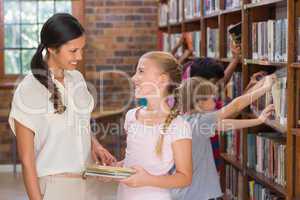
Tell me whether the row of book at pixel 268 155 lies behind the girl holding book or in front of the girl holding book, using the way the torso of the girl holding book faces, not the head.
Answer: behind

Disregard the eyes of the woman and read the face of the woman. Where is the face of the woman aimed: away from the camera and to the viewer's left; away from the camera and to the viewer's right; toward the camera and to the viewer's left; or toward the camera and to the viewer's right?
toward the camera and to the viewer's right

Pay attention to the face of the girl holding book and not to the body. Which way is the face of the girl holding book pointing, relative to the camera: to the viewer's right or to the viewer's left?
to the viewer's left

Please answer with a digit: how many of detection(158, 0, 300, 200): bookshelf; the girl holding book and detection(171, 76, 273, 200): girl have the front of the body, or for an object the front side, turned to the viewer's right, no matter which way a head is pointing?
1

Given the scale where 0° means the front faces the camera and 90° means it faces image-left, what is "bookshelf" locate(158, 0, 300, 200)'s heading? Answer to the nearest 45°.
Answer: approximately 45°

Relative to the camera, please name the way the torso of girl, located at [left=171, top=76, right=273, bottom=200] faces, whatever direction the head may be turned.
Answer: to the viewer's right

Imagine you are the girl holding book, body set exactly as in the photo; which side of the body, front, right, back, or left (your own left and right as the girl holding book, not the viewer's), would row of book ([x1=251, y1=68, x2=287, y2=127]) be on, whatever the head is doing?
back

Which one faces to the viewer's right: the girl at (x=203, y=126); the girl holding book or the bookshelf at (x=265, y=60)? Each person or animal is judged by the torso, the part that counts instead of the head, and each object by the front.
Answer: the girl

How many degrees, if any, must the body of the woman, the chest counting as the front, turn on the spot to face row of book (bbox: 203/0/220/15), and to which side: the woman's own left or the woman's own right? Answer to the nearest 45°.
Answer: approximately 90° to the woman's own left

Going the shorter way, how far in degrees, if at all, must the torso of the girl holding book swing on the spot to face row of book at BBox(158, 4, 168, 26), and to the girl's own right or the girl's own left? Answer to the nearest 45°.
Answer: approximately 135° to the girl's own right

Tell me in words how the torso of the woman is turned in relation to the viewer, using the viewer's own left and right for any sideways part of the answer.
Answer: facing the viewer and to the right of the viewer

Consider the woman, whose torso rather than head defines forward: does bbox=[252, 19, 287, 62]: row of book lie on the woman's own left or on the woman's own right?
on the woman's own left

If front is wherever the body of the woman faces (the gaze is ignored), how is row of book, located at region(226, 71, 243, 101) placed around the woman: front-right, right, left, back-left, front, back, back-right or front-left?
left
